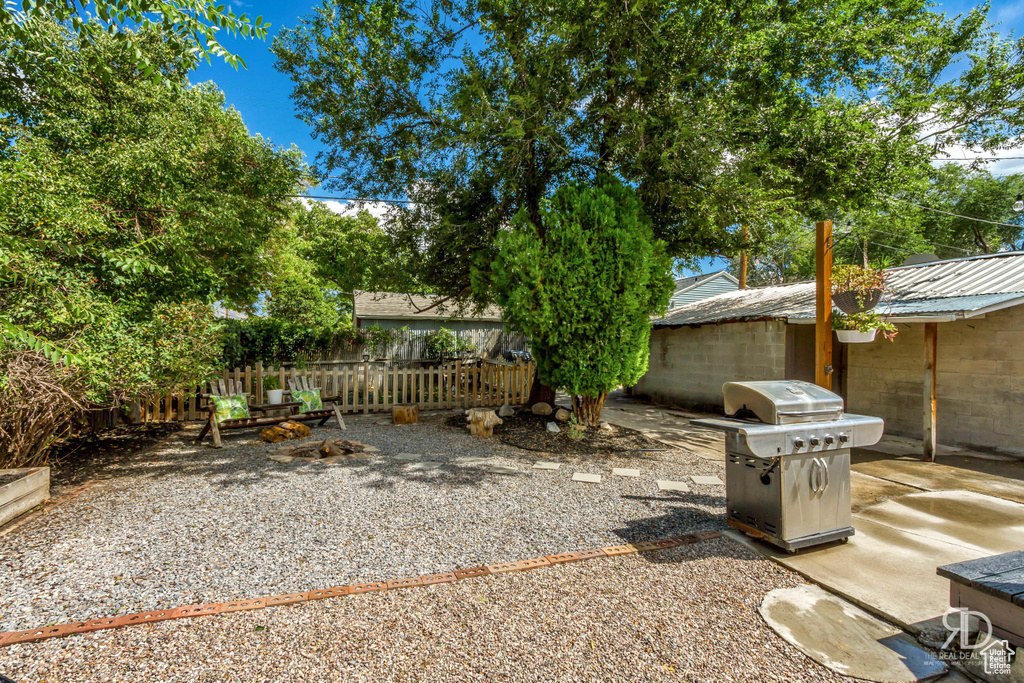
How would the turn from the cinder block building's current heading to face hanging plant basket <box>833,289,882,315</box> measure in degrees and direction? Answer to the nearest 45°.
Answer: approximately 45° to its left

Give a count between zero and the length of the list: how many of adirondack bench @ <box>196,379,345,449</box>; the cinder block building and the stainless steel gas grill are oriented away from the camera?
0

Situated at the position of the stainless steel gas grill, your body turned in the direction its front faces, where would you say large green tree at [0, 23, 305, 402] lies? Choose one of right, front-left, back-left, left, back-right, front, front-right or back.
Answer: back-right

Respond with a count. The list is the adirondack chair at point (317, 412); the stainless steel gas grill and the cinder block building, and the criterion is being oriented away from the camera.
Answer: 0

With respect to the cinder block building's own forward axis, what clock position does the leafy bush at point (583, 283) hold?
The leafy bush is roughly at 12 o'clock from the cinder block building.

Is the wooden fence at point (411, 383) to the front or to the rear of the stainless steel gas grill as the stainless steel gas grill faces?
to the rear

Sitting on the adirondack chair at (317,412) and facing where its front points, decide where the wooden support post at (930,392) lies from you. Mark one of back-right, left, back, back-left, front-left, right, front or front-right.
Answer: front

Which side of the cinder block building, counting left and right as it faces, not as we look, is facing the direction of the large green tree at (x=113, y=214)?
front

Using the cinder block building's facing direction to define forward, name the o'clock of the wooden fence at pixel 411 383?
The wooden fence is roughly at 1 o'clock from the cinder block building.

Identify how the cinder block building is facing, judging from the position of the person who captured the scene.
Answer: facing the viewer and to the left of the viewer

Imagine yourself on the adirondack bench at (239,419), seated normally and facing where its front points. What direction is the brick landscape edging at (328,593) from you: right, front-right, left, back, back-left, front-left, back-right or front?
front-right

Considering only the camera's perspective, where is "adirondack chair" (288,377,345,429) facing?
facing the viewer and to the right of the viewer
